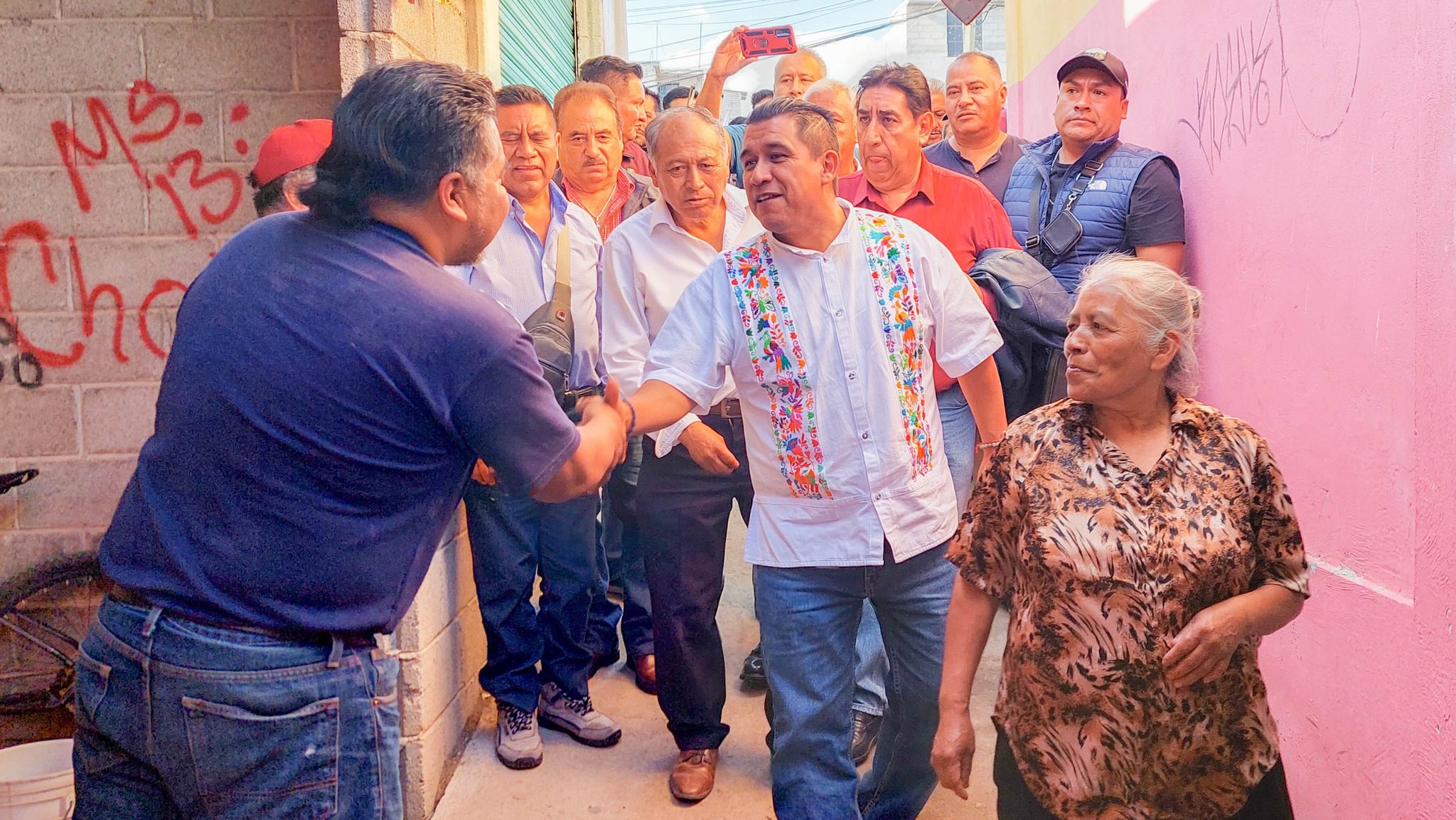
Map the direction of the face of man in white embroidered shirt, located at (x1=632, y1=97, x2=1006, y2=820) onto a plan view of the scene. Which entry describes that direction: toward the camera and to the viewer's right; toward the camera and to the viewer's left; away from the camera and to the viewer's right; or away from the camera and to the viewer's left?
toward the camera and to the viewer's left

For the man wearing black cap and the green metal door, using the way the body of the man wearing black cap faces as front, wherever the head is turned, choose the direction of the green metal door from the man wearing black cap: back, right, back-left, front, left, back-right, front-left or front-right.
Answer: right

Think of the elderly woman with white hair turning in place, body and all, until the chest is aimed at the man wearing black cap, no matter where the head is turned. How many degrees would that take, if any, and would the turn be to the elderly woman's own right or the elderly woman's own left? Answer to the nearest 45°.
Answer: approximately 180°

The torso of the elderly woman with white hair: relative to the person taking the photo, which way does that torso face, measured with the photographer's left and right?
facing the viewer

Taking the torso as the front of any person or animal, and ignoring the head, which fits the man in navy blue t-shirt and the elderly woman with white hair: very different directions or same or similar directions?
very different directions

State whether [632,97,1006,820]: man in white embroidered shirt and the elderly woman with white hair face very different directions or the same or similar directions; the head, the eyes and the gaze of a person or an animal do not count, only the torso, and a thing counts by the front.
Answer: same or similar directions

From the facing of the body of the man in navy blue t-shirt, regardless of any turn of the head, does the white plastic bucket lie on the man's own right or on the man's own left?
on the man's own left

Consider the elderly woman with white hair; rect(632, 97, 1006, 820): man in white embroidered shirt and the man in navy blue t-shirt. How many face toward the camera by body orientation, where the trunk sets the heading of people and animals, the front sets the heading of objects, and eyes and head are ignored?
2

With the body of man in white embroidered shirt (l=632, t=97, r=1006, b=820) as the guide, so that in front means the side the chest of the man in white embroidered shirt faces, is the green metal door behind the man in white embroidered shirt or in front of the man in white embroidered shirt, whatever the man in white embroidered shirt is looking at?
behind

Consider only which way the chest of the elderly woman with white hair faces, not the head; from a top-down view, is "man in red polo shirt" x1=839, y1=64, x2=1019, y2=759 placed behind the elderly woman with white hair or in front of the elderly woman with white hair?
behind

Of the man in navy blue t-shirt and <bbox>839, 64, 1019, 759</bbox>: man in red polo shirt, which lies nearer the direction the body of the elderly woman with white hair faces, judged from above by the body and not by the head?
the man in navy blue t-shirt

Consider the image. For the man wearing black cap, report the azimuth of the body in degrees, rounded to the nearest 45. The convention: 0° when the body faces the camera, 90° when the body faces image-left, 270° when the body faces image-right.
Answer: approximately 45°

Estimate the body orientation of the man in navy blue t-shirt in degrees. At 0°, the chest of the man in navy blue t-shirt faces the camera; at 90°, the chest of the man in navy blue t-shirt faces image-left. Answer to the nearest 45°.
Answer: approximately 225°

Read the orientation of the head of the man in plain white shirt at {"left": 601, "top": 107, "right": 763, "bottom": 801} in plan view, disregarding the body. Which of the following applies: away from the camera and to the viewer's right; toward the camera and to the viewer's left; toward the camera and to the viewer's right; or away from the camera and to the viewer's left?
toward the camera and to the viewer's left
